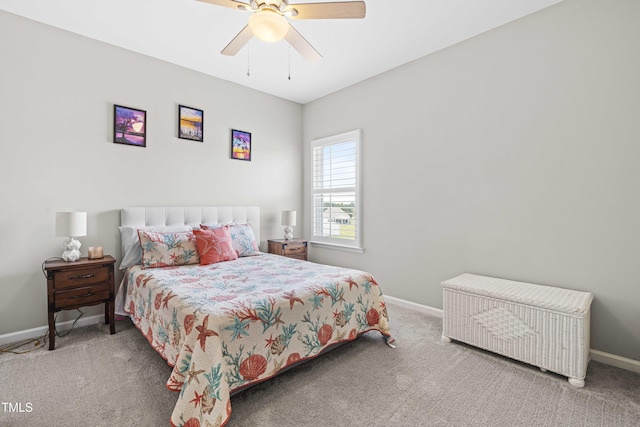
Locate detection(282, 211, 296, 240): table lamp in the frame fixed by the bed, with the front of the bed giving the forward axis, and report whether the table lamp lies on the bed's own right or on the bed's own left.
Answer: on the bed's own left

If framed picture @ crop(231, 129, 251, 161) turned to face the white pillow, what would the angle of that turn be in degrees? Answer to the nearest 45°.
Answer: approximately 90° to its right

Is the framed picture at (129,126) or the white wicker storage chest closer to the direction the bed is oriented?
the white wicker storage chest

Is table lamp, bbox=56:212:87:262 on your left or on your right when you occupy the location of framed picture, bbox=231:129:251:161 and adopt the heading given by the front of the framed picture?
on your right

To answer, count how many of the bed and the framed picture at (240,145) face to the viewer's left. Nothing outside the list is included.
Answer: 0

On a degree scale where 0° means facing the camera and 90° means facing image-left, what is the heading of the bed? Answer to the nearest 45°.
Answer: approximately 315°

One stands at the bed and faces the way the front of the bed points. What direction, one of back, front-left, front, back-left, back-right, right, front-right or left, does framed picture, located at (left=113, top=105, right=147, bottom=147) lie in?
back

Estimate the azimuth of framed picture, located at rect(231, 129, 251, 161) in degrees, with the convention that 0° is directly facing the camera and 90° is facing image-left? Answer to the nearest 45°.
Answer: approximately 315°

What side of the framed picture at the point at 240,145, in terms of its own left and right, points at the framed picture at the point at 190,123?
right

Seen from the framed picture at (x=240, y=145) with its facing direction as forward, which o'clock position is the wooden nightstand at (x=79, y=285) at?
The wooden nightstand is roughly at 3 o'clock from the framed picture.
